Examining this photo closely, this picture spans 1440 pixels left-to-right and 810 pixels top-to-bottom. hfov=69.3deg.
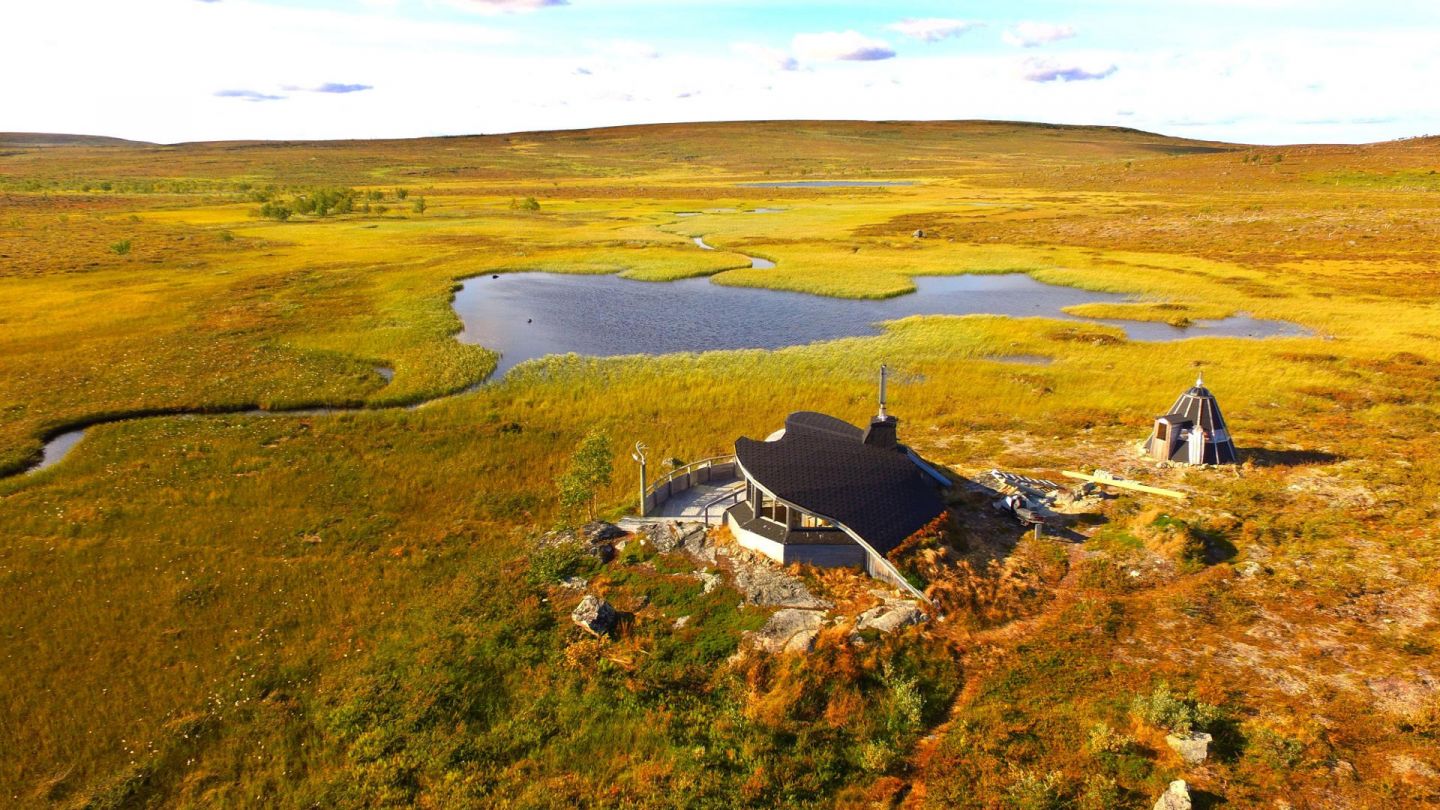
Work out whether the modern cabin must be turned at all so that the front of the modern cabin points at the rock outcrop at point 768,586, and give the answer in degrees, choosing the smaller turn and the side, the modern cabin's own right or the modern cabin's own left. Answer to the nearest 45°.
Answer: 0° — it already faces it

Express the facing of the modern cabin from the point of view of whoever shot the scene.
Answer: facing the viewer and to the left of the viewer

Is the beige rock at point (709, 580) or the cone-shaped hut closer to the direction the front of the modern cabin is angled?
the beige rock

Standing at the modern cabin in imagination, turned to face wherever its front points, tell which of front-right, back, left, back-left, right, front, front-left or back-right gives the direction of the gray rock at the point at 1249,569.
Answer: back-left

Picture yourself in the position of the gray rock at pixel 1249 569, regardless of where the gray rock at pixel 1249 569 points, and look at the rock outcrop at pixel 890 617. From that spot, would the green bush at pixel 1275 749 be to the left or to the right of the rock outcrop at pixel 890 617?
left

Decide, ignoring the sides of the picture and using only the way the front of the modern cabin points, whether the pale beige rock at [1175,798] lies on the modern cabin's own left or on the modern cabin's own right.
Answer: on the modern cabin's own left

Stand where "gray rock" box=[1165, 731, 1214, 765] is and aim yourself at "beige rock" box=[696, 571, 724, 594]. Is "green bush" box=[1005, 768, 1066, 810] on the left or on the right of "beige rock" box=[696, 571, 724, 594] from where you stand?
left

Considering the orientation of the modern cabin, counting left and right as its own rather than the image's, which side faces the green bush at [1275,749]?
left

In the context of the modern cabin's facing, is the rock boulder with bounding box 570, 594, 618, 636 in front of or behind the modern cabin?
in front

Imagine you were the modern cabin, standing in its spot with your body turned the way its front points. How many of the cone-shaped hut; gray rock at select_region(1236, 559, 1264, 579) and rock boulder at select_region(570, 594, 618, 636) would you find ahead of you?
1

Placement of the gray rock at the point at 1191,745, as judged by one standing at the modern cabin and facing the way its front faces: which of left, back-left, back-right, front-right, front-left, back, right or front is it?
left

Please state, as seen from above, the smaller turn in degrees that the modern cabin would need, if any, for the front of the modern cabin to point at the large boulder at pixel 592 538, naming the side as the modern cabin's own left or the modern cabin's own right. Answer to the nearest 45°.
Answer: approximately 45° to the modern cabin's own right
